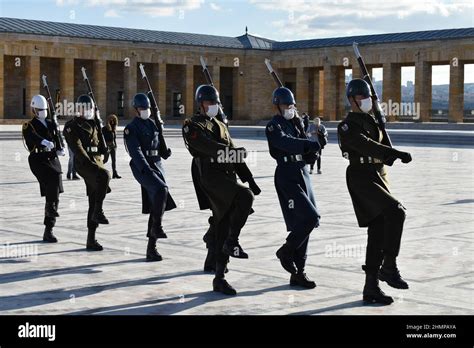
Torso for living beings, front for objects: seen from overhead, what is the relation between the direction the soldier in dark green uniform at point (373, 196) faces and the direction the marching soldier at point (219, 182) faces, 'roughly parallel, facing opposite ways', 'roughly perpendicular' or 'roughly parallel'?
roughly parallel

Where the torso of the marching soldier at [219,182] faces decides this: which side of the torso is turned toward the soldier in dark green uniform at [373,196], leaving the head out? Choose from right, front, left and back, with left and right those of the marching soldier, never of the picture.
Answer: front

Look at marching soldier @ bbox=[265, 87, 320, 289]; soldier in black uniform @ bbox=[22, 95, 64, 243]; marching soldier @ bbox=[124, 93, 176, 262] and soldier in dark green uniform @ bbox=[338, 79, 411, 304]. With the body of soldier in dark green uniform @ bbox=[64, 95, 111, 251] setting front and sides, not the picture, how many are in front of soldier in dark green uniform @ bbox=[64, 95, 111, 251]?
3

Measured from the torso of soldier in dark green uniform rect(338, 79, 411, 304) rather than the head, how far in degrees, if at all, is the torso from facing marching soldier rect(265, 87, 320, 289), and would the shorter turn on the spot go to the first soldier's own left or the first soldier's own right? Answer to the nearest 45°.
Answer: approximately 180°

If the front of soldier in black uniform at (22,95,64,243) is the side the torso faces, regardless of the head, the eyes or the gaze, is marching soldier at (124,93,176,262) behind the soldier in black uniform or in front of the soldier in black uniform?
in front

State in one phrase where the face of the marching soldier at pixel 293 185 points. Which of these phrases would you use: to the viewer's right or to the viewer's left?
to the viewer's right

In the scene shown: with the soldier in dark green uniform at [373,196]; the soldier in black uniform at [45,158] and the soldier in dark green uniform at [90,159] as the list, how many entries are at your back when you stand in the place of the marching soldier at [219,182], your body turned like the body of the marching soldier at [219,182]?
2

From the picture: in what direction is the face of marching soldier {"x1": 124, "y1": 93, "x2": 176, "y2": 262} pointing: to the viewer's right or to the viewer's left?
to the viewer's right

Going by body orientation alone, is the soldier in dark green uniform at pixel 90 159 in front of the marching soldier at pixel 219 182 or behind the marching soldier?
behind

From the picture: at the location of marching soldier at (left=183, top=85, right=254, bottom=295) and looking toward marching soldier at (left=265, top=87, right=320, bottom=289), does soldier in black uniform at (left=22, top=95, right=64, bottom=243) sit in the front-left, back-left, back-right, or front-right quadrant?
back-left

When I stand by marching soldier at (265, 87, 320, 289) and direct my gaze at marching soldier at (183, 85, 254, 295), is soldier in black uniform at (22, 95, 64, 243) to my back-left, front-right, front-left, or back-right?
front-right

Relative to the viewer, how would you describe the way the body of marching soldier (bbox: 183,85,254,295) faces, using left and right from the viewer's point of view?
facing the viewer and to the right of the viewer

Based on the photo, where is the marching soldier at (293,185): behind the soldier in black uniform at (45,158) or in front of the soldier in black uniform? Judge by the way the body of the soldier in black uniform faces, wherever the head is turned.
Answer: in front

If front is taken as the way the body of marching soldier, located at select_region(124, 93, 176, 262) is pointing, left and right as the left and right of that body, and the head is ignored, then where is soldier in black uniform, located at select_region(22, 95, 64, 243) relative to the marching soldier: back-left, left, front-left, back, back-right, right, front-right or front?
back

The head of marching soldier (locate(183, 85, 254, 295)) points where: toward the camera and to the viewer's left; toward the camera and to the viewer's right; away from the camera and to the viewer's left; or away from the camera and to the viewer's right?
toward the camera and to the viewer's right

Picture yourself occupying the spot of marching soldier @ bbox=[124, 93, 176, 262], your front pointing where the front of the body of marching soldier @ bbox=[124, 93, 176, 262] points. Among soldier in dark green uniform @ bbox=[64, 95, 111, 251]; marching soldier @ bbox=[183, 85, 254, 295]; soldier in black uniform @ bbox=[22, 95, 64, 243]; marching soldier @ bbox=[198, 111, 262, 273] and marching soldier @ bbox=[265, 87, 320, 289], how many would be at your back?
2
